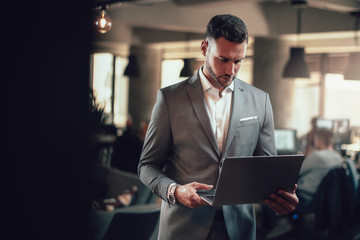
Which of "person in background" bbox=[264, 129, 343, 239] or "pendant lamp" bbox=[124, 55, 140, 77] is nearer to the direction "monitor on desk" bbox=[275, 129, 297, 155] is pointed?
the person in background

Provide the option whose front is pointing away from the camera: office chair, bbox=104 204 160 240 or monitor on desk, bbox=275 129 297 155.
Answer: the office chair

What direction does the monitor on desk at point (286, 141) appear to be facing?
toward the camera

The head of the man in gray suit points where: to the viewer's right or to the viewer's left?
to the viewer's right

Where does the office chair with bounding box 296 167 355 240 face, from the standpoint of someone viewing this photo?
facing away from the viewer and to the left of the viewer

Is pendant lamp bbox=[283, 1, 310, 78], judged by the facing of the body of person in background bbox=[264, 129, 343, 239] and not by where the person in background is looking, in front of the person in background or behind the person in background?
in front

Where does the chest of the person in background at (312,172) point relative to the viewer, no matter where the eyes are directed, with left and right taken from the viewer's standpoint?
facing away from the viewer and to the left of the viewer

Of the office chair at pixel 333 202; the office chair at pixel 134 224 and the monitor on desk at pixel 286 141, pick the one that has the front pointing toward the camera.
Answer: the monitor on desk

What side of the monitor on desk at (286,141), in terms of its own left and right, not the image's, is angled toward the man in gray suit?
front

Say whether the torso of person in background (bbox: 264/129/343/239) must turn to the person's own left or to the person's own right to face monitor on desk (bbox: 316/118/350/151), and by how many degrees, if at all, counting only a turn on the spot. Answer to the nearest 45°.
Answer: approximately 45° to the person's own right

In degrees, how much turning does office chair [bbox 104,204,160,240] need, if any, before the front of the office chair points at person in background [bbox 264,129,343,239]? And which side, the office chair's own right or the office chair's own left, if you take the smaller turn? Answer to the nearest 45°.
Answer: approximately 45° to the office chair's own right

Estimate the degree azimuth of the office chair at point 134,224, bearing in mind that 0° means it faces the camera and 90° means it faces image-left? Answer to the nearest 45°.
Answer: approximately 180°

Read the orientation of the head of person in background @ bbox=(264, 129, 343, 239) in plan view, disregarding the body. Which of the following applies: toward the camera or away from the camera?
away from the camera

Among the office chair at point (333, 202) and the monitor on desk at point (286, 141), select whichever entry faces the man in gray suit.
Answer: the monitor on desk

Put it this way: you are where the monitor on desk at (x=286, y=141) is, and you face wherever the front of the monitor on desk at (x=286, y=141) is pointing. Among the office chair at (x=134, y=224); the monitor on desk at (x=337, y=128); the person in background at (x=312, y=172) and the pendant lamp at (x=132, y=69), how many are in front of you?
2
